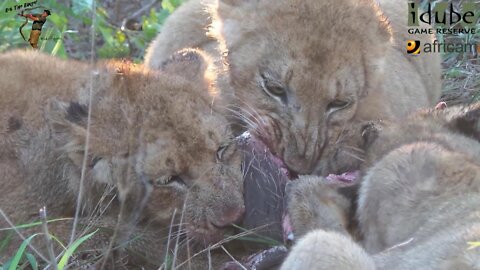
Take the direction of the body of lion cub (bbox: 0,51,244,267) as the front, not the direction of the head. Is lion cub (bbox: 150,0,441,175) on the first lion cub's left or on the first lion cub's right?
on the first lion cub's left

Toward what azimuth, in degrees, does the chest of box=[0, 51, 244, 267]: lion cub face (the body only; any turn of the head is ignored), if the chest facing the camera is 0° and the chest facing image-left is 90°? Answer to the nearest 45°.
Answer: approximately 315°

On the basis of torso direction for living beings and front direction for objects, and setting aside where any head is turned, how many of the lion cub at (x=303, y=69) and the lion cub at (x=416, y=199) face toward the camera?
1

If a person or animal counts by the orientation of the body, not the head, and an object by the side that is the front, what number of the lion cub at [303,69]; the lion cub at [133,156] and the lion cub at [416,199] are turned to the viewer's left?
1

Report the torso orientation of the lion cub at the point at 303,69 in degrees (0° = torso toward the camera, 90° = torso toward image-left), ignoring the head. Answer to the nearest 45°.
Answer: approximately 0°

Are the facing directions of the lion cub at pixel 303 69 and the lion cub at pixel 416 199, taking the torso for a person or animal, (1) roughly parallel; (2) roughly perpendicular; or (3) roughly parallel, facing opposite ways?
roughly perpendicular

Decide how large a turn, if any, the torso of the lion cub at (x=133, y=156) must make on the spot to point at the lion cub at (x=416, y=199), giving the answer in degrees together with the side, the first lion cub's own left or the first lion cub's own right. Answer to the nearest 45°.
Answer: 0° — it already faces it

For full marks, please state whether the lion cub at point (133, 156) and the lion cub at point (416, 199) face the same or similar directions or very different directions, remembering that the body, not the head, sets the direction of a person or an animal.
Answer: very different directions

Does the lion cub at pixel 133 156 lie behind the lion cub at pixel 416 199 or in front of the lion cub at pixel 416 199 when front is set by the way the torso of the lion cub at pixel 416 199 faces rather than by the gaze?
in front

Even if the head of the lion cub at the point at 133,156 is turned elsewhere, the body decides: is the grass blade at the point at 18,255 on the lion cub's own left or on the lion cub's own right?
on the lion cub's own right

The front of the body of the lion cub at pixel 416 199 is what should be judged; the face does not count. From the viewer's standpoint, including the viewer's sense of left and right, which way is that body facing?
facing to the left of the viewer

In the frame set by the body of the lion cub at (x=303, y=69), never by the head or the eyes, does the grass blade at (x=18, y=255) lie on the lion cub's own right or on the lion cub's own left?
on the lion cub's own right
